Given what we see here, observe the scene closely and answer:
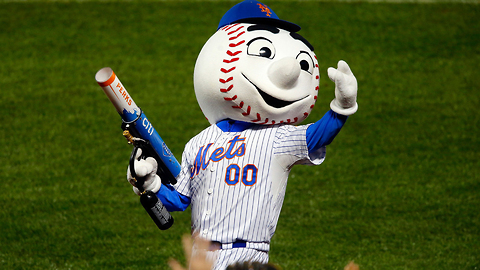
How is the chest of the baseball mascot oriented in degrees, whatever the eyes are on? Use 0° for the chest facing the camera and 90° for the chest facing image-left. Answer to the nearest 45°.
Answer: approximately 45°
